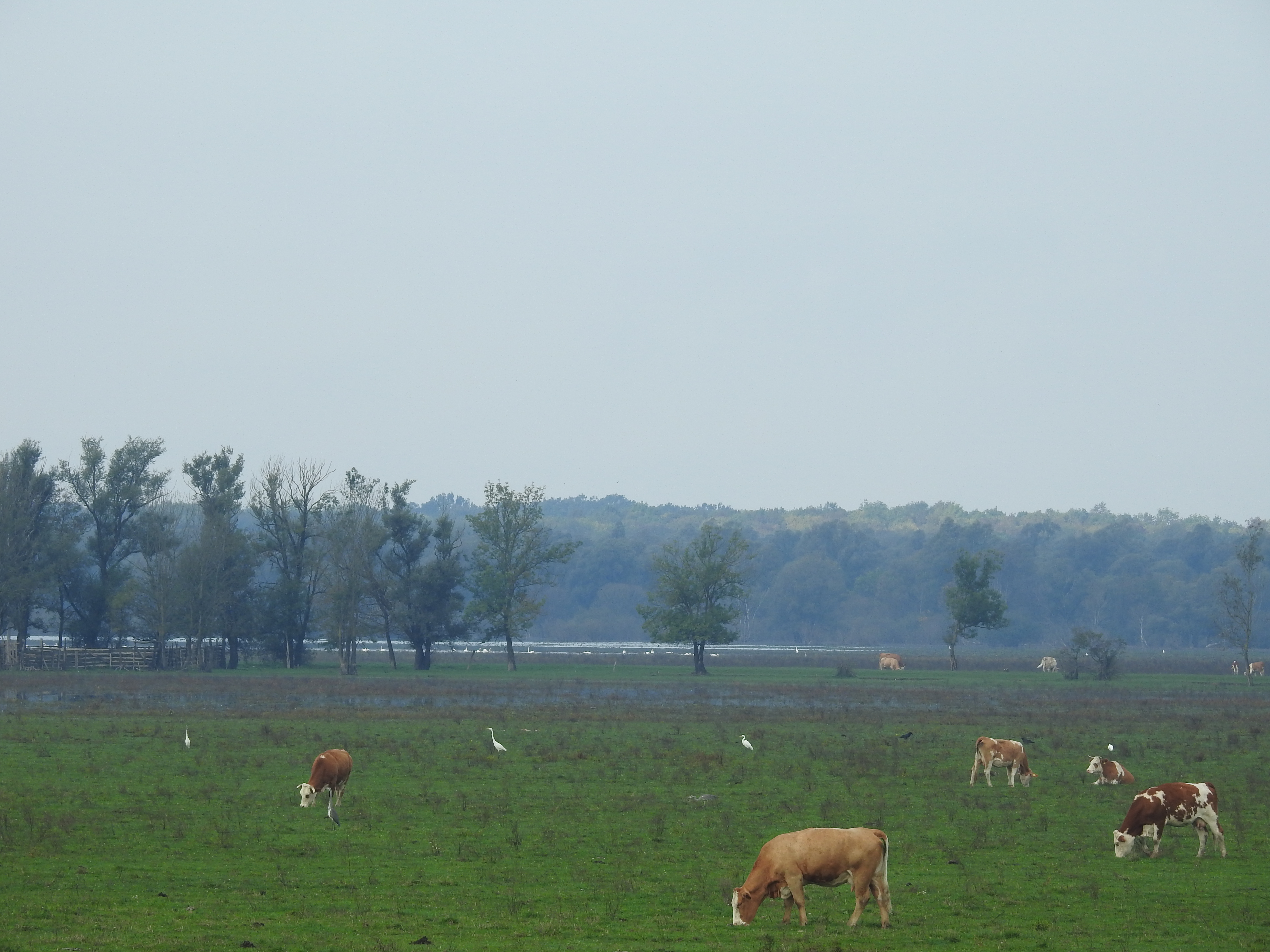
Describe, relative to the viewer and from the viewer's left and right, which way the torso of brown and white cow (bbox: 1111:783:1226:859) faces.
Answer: facing to the left of the viewer

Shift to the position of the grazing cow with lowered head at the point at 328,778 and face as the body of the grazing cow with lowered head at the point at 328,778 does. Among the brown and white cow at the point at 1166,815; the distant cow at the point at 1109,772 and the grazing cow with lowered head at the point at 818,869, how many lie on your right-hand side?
0

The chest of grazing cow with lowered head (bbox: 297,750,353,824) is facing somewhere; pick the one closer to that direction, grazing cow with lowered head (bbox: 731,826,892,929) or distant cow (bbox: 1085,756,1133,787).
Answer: the grazing cow with lowered head

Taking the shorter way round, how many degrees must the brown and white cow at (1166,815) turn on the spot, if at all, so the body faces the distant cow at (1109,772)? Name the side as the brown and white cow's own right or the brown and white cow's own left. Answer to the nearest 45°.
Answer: approximately 90° to the brown and white cow's own right

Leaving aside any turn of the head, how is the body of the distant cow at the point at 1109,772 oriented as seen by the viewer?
to the viewer's left

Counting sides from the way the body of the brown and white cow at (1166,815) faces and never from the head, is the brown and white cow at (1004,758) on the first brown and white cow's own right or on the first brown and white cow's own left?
on the first brown and white cow's own right

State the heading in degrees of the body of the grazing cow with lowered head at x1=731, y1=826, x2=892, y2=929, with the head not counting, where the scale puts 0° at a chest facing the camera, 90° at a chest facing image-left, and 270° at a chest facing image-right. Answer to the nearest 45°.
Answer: approximately 90°

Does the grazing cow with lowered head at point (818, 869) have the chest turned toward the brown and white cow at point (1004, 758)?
no

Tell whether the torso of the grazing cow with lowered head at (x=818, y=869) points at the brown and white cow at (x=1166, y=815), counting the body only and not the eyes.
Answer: no

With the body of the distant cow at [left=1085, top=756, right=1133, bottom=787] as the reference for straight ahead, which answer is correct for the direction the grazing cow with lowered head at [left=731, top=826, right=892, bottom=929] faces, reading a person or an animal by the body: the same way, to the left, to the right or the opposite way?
the same way

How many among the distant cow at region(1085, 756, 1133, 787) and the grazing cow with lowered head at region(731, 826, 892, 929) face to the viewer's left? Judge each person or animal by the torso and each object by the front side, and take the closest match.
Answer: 2

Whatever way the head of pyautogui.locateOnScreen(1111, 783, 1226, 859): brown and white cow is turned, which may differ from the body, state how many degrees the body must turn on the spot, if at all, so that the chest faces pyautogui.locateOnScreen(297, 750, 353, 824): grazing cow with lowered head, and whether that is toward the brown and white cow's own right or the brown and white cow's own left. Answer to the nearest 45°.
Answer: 0° — it already faces it

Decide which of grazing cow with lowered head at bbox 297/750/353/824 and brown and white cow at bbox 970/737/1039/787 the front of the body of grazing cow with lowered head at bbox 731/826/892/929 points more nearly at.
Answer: the grazing cow with lowered head

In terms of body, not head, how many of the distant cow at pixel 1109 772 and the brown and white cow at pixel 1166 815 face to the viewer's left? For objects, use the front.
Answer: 2

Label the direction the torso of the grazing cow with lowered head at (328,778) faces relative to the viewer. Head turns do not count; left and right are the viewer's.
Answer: facing the viewer and to the left of the viewer
